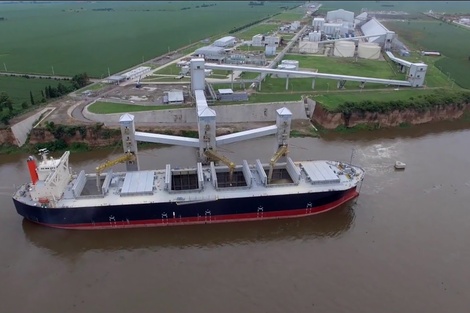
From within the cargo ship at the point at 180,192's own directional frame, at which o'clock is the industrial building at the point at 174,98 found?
The industrial building is roughly at 9 o'clock from the cargo ship.
